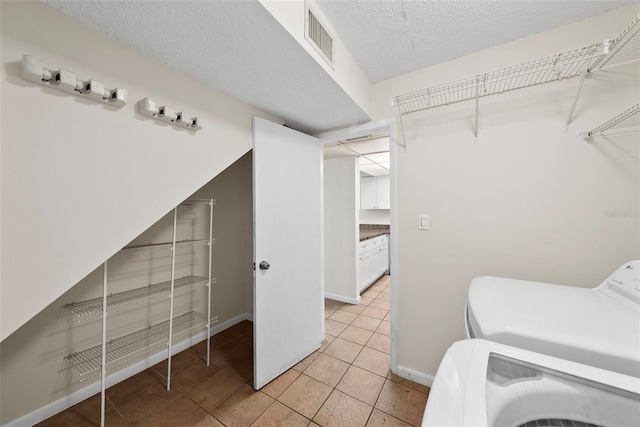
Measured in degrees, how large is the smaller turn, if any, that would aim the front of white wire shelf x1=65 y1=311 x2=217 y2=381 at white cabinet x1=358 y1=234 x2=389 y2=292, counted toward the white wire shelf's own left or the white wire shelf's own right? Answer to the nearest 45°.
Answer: approximately 45° to the white wire shelf's own left

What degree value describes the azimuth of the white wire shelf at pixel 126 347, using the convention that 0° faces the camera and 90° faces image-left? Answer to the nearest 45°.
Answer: approximately 315°

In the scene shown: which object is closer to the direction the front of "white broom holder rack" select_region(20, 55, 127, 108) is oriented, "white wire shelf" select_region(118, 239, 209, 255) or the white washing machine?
the white washing machine

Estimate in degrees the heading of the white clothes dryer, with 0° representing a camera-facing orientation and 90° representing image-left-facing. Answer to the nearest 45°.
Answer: approximately 90°

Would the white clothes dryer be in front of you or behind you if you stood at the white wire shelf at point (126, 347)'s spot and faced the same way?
in front

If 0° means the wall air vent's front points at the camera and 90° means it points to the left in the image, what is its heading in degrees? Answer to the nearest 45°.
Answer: approximately 315°

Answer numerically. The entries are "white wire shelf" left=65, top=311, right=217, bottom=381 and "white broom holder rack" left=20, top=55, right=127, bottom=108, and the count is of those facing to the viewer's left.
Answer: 0

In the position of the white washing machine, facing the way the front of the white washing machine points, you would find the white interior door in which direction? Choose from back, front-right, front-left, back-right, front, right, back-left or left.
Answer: front

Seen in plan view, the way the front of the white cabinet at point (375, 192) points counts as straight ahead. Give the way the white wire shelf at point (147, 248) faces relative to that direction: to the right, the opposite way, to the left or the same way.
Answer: to the left

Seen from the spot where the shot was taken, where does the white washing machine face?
facing to the left of the viewer

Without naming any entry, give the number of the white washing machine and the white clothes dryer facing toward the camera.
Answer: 0
